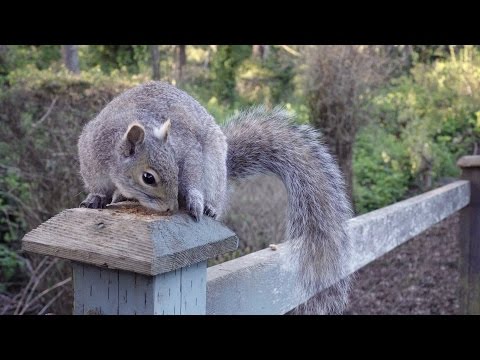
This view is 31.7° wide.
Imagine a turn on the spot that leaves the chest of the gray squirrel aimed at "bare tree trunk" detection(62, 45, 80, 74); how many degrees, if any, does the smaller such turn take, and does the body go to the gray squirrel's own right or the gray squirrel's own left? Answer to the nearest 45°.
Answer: approximately 135° to the gray squirrel's own right

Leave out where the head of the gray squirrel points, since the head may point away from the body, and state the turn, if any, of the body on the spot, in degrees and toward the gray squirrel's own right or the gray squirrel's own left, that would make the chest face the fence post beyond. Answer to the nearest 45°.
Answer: approximately 180°

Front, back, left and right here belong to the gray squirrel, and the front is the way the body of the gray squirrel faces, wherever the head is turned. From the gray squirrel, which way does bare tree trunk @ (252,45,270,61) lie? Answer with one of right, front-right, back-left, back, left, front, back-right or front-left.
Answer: back-right

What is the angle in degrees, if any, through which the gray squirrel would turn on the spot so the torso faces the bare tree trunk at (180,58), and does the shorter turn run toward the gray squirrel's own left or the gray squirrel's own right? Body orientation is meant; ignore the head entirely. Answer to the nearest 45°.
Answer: approximately 135° to the gray squirrel's own right

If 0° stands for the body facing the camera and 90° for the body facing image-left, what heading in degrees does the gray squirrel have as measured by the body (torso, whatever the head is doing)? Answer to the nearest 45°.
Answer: approximately 45°
